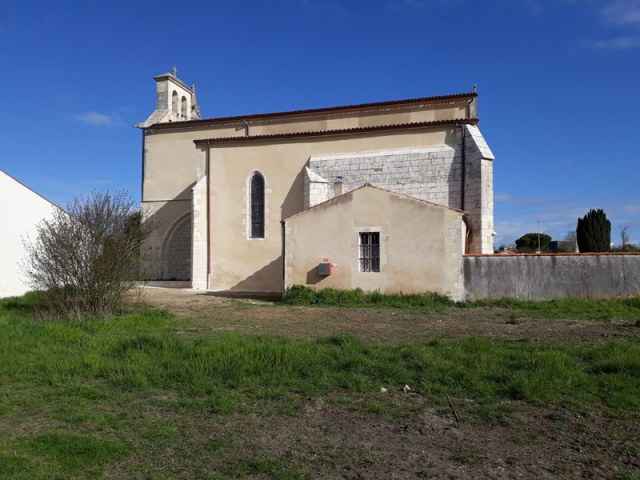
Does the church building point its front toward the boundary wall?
no

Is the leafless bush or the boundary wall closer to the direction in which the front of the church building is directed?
the leafless bush

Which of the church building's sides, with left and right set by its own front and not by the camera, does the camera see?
left

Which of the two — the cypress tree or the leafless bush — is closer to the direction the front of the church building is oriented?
the leafless bush

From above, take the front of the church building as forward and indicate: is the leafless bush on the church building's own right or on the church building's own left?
on the church building's own left

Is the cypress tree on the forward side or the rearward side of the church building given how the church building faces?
on the rearward side

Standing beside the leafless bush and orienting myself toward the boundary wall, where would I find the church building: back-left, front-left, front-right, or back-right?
front-left
